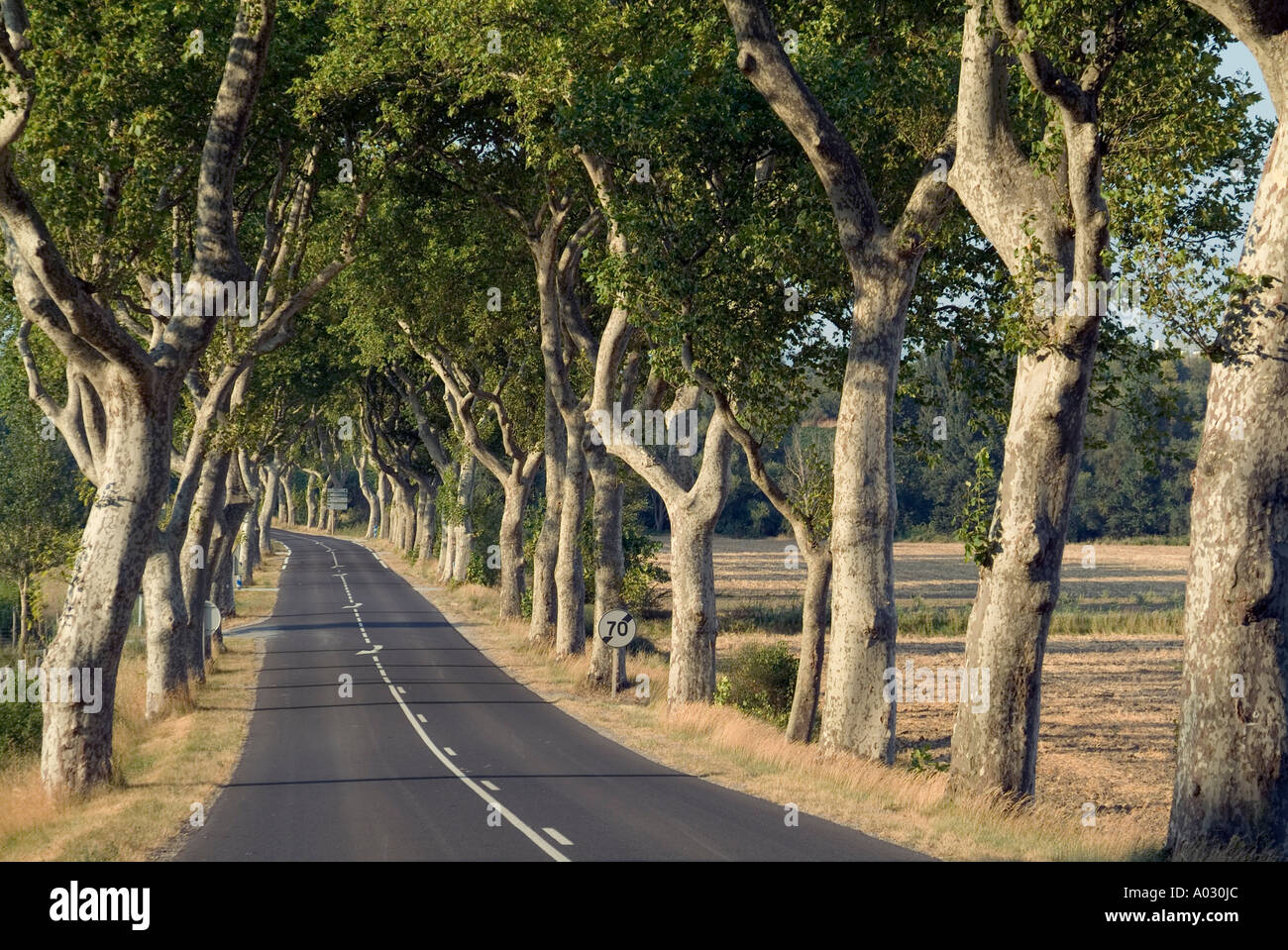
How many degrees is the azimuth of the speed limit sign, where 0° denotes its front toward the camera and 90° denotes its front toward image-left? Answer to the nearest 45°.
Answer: approximately 0°

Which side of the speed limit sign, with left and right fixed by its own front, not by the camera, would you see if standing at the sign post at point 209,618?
right

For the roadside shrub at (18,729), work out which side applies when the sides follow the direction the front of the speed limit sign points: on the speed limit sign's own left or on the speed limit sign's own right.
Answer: on the speed limit sign's own right
